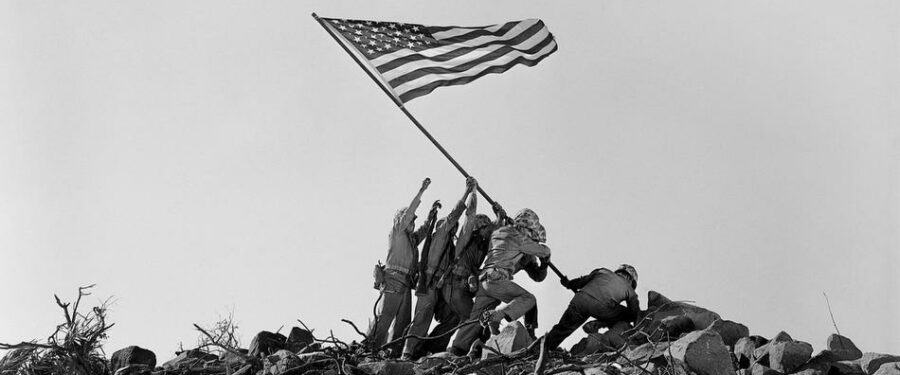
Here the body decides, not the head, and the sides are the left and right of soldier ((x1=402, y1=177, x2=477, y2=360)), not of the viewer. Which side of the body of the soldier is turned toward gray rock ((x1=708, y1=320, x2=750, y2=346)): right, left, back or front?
front

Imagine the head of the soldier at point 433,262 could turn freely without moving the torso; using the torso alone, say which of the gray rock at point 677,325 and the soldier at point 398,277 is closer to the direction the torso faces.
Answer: the gray rock

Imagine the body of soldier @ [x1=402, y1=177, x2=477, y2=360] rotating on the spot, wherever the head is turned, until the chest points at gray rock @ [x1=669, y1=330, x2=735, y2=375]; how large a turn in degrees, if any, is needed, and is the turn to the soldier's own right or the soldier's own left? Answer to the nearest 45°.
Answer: approximately 45° to the soldier's own right

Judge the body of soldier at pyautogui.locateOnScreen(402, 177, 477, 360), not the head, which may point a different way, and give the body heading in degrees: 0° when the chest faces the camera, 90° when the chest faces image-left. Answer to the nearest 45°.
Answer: approximately 270°

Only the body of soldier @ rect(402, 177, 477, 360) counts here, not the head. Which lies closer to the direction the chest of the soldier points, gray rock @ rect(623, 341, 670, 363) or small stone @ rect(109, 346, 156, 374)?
the gray rock

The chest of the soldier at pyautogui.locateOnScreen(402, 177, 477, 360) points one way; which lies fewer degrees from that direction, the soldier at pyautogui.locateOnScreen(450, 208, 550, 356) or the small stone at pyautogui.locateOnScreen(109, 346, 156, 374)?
the soldier
